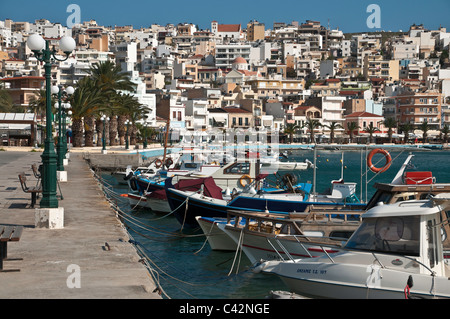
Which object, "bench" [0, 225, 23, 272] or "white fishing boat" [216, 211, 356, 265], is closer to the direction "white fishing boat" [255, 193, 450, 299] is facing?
the bench

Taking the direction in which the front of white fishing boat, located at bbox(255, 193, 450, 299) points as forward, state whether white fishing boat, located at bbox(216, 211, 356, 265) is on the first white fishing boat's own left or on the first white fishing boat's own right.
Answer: on the first white fishing boat's own right

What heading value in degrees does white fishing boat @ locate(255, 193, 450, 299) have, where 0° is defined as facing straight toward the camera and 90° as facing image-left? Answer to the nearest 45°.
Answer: approximately 90°

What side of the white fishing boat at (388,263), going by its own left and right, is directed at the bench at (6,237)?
front
